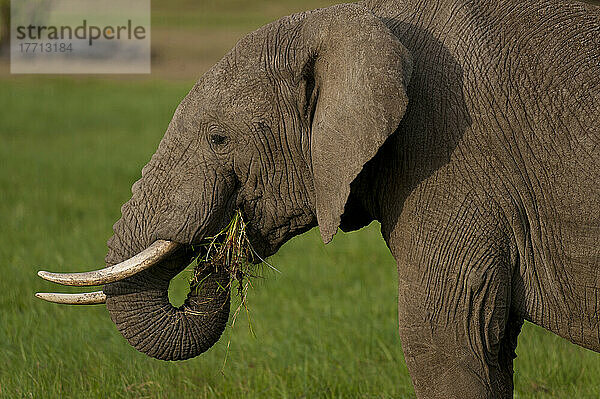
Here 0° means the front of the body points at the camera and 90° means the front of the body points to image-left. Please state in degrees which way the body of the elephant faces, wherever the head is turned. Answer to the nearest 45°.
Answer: approximately 90°
